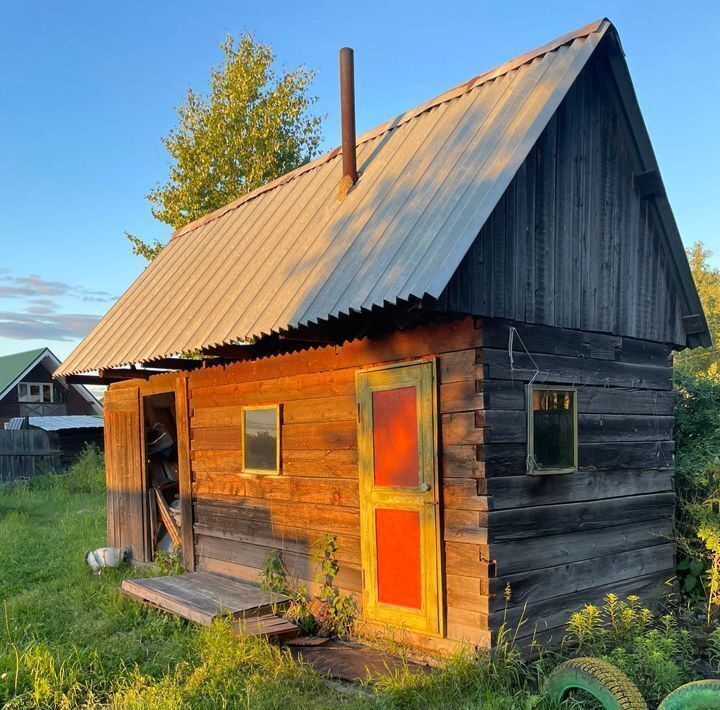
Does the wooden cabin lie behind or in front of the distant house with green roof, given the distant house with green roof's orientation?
in front

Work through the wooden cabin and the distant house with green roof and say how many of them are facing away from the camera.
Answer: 0

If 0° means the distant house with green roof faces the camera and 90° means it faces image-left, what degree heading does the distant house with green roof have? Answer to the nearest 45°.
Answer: approximately 315°

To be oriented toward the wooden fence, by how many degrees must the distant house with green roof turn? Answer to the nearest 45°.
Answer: approximately 45° to its right

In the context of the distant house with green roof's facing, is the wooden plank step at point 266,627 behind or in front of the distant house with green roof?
in front
